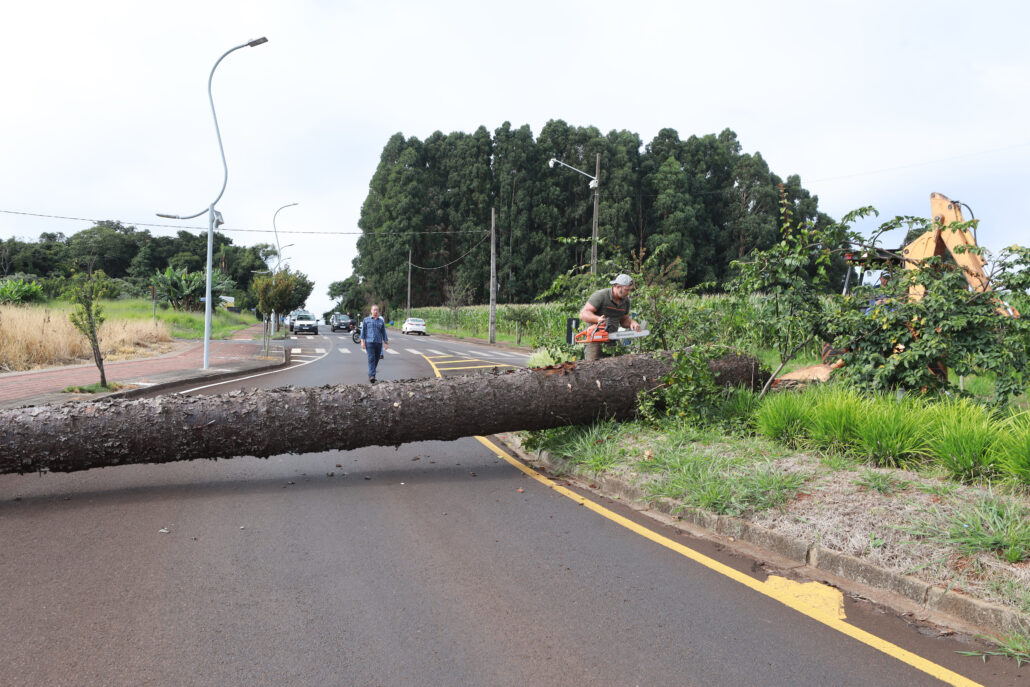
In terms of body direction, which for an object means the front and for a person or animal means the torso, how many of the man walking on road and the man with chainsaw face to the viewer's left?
0

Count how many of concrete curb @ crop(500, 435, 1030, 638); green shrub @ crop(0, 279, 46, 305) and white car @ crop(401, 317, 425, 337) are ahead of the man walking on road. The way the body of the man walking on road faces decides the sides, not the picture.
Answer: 1

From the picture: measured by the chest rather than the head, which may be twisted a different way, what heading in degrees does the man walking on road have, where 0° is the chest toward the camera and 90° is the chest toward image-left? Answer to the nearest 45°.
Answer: approximately 0°

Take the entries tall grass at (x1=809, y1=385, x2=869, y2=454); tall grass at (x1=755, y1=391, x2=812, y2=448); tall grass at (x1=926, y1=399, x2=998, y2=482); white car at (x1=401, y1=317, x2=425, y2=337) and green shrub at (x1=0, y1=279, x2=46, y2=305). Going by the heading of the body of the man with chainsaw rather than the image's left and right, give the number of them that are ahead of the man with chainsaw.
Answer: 3

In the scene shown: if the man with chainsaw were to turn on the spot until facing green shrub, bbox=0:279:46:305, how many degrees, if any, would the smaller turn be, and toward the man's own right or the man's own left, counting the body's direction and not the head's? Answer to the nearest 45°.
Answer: approximately 180°

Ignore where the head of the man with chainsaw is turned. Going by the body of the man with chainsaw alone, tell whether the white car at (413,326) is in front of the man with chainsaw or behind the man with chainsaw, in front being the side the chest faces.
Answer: behind

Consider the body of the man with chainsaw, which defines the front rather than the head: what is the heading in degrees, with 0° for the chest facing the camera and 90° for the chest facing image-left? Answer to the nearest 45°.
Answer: approximately 315°

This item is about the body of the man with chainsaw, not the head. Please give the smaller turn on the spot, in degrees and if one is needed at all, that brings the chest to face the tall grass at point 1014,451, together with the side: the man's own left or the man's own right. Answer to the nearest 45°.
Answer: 0° — they already face it

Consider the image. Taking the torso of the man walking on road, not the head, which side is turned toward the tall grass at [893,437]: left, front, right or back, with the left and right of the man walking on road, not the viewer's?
front

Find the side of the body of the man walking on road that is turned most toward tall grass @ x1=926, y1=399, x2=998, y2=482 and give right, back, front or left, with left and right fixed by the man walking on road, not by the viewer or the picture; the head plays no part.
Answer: front

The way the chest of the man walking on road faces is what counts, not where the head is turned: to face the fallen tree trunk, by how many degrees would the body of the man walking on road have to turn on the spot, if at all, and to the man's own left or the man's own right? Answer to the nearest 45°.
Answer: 0° — they already face it

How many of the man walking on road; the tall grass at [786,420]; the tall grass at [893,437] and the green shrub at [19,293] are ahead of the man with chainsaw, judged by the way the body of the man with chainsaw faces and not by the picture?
2

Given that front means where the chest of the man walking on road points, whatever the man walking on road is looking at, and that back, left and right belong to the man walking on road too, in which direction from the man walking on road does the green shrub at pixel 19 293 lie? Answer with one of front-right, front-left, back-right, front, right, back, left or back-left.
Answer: back-right
